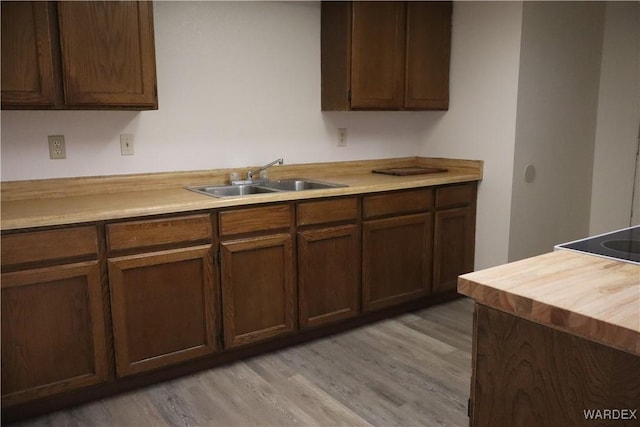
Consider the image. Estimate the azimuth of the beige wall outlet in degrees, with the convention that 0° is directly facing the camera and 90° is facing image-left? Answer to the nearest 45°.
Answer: approximately 0°

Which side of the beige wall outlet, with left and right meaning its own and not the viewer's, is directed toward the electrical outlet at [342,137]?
left

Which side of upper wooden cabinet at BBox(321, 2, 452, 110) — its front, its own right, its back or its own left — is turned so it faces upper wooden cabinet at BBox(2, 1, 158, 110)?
right

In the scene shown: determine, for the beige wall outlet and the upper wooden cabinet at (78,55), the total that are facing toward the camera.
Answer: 2

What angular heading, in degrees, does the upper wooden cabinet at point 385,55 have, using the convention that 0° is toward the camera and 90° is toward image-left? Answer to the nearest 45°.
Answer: approximately 315°

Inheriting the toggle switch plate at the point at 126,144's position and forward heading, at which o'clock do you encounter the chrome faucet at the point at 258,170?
The chrome faucet is roughly at 9 o'clock from the toggle switch plate.

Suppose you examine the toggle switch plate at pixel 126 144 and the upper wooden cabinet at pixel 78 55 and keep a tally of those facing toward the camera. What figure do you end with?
2

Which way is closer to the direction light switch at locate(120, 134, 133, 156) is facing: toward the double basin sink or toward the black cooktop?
the black cooktop

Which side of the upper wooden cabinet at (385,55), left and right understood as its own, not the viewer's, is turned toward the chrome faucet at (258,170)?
right
